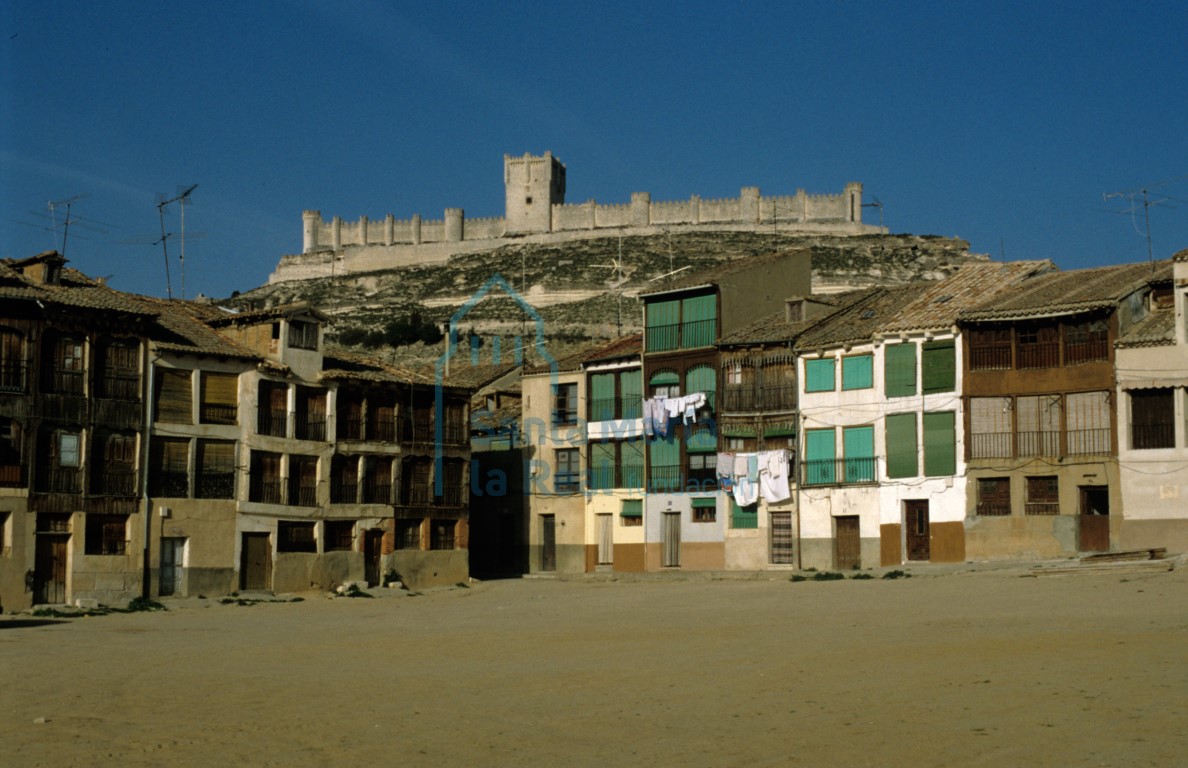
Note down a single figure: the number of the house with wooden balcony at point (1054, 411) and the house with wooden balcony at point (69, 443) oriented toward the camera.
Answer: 2

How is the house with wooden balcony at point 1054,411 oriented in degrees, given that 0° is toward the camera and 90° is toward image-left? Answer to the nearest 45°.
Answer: approximately 0°

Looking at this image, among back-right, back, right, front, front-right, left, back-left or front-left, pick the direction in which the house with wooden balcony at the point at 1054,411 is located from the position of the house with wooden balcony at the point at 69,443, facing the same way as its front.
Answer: left

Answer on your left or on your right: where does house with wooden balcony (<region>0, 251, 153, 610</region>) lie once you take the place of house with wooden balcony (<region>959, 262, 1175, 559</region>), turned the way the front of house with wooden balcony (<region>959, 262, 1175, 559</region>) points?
on your right

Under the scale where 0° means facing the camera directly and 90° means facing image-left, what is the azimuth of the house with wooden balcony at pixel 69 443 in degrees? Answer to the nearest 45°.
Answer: approximately 0°
